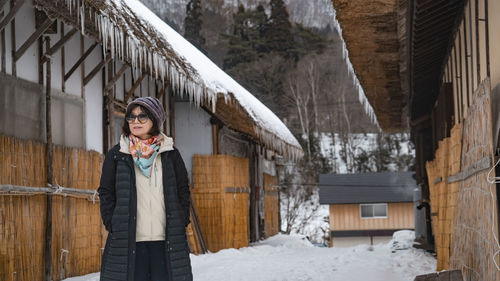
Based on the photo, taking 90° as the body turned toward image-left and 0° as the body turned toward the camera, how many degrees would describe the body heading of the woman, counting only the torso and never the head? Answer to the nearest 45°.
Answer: approximately 0°

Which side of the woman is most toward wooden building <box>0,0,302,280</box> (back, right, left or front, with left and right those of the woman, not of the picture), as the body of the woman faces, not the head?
back

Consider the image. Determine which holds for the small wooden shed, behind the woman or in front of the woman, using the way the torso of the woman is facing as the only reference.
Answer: behind

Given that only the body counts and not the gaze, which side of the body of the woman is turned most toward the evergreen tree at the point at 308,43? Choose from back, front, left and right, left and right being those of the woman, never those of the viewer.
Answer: back

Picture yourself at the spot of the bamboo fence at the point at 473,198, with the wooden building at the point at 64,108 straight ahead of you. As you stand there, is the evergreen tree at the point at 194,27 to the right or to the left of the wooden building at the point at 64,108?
right

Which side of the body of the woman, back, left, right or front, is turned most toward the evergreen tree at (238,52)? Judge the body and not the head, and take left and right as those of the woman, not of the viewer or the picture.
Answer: back

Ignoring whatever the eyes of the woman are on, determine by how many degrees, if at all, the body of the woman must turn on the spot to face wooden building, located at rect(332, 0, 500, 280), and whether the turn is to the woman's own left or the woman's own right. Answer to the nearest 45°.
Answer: approximately 135° to the woman's own left

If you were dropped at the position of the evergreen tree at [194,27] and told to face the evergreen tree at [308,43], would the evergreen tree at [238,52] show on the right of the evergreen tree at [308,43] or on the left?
right

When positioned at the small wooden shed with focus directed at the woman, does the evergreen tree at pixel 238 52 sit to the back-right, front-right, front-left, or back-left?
back-right

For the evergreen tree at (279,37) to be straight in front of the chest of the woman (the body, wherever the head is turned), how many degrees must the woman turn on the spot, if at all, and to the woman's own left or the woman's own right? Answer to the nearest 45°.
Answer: approximately 180°
